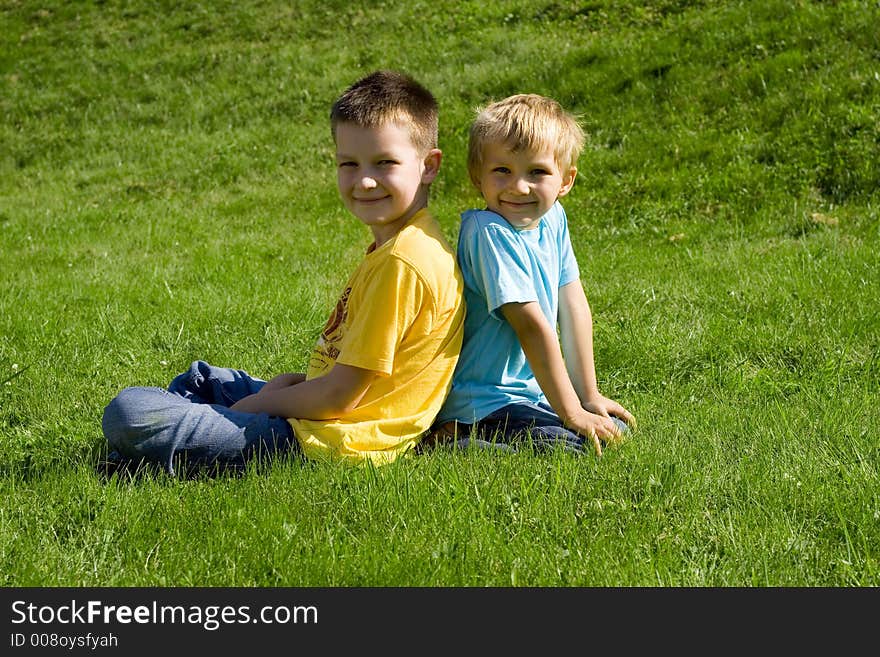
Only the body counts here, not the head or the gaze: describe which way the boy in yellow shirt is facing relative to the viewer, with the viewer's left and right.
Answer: facing to the left of the viewer

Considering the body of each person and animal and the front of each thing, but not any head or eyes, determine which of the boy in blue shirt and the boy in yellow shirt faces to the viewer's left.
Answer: the boy in yellow shirt

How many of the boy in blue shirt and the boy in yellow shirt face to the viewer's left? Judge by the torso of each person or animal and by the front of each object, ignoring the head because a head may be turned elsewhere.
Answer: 1

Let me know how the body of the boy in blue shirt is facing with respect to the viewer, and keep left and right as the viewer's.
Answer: facing the viewer and to the right of the viewer
